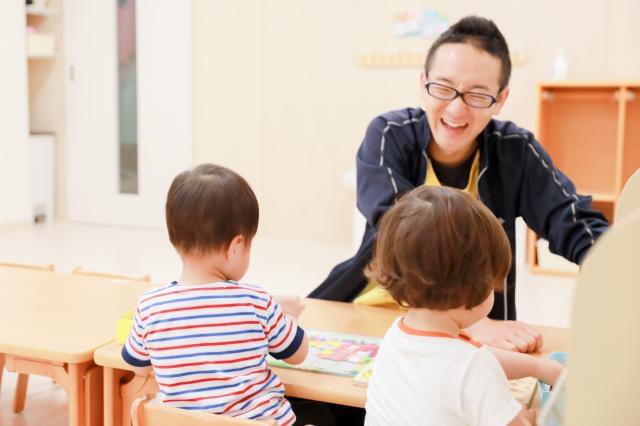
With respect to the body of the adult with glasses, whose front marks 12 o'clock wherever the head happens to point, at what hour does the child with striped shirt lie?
The child with striped shirt is roughly at 1 o'clock from the adult with glasses.

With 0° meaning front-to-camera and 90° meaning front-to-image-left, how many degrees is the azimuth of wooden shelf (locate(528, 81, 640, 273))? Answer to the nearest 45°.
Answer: approximately 0°

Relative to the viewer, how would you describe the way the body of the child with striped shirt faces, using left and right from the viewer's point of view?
facing away from the viewer and to the right of the viewer

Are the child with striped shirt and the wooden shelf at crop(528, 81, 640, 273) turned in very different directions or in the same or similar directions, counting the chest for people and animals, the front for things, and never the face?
very different directions

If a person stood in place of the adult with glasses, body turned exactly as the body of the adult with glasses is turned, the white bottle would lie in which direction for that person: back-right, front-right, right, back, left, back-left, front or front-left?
back

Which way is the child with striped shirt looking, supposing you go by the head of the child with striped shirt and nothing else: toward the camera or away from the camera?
away from the camera

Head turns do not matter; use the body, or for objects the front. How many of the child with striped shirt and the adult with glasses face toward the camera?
1

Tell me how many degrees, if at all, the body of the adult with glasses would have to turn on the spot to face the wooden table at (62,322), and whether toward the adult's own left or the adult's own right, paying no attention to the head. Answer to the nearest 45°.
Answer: approximately 45° to the adult's own right
